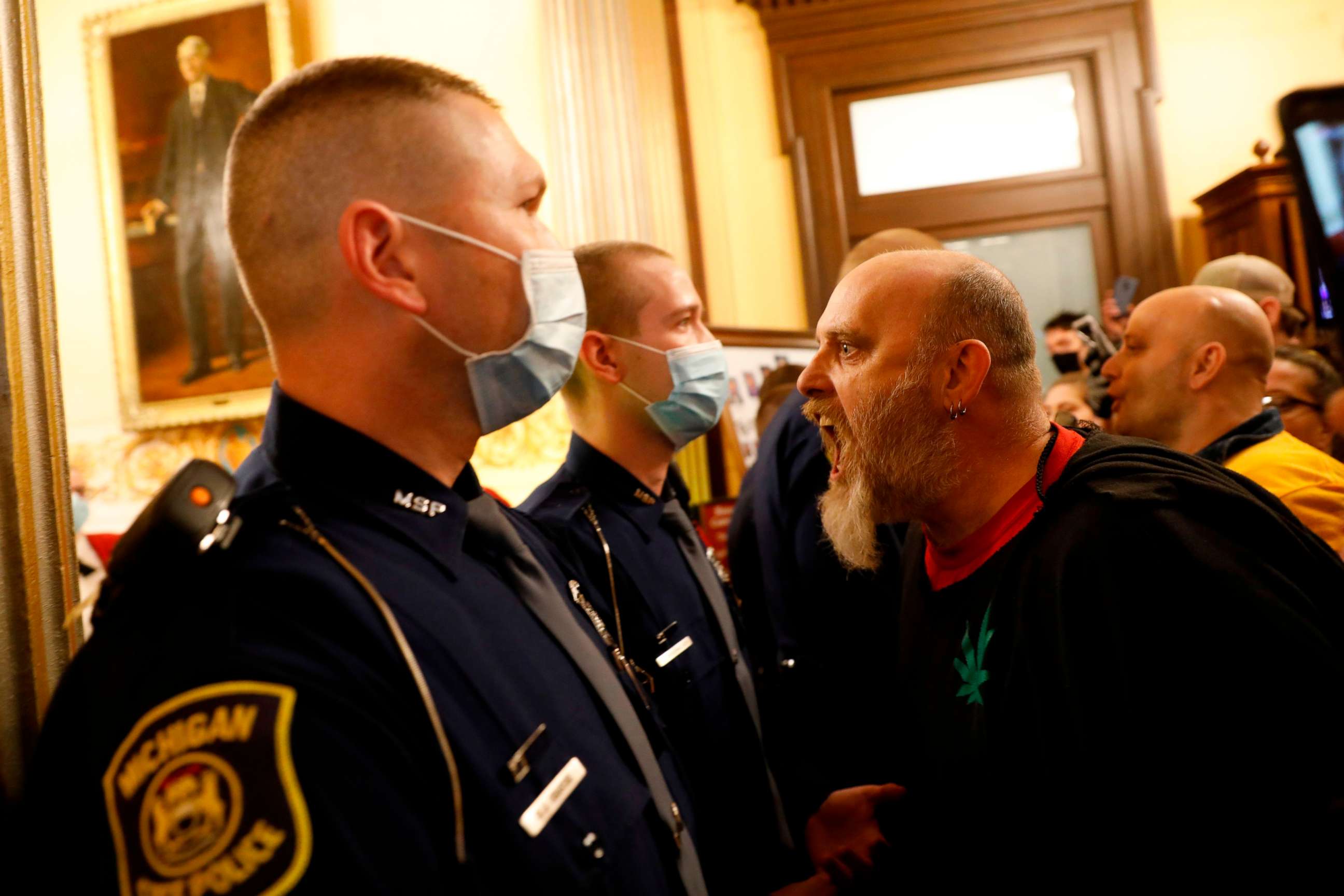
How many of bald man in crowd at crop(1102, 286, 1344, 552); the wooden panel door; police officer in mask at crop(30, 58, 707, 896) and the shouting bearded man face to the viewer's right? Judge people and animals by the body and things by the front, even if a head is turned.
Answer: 1

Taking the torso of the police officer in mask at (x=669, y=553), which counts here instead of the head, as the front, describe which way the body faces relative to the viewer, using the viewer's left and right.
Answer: facing the viewer and to the right of the viewer

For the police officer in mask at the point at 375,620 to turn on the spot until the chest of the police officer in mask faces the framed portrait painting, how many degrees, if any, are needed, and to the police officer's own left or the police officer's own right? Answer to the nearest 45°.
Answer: approximately 90° to the police officer's own left

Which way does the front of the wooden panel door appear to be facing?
toward the camera

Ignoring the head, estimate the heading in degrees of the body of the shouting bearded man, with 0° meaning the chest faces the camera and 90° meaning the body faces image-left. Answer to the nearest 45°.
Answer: approximately 90°

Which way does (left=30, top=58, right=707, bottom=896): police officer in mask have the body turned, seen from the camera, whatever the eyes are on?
to the viewer's right

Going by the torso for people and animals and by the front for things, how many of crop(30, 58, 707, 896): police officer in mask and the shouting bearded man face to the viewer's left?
1

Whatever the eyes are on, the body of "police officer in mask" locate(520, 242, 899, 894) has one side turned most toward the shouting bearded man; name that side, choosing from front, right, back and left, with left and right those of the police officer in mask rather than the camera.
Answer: front

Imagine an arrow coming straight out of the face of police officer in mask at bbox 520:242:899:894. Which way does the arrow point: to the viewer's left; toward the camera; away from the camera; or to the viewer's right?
to the viewer's right

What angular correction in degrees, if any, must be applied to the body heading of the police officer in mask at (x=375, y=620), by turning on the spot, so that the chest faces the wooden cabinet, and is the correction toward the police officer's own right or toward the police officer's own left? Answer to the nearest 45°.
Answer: approximately 45° to the police officer's own left

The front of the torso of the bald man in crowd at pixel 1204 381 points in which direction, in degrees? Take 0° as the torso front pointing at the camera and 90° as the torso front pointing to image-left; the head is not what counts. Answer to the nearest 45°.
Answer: approximately 90°
